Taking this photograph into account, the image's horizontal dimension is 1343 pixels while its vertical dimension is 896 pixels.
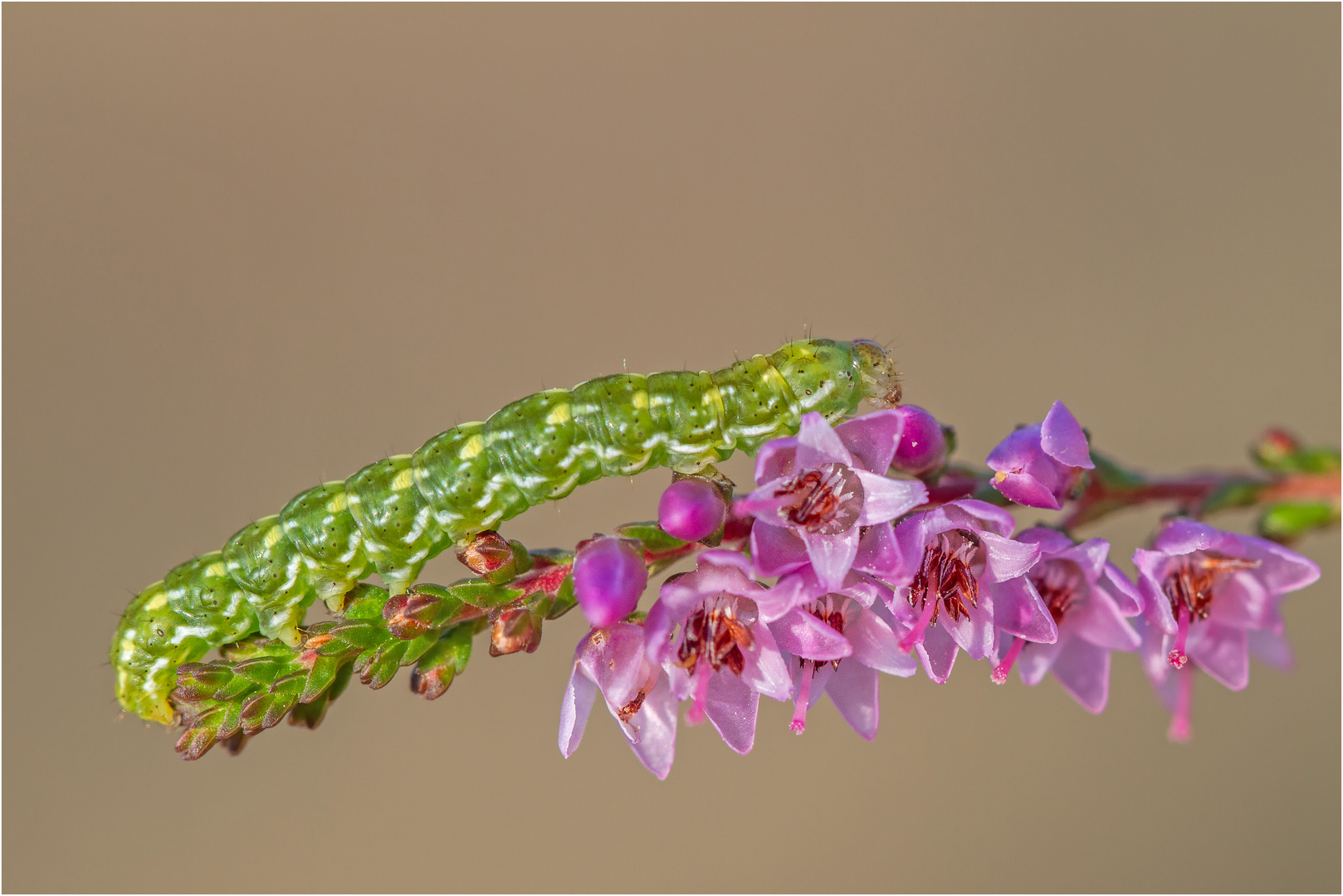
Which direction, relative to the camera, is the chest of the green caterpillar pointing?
to the viewer's right

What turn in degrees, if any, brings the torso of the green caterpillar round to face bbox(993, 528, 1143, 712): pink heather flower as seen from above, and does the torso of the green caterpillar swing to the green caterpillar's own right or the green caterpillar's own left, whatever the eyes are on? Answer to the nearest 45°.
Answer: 0° — it already faces it

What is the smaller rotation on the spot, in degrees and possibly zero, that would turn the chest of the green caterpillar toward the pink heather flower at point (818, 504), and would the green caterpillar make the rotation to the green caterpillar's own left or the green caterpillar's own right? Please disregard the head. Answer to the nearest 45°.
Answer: approximately 45° to the green caterpillar's own right

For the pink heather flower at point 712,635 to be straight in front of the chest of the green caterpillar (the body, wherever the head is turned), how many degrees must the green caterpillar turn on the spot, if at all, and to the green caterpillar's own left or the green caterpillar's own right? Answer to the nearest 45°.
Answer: approximately 45° to the green caterpillar's own right

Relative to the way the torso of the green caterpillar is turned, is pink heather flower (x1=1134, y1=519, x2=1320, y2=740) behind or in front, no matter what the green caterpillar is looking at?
in front
